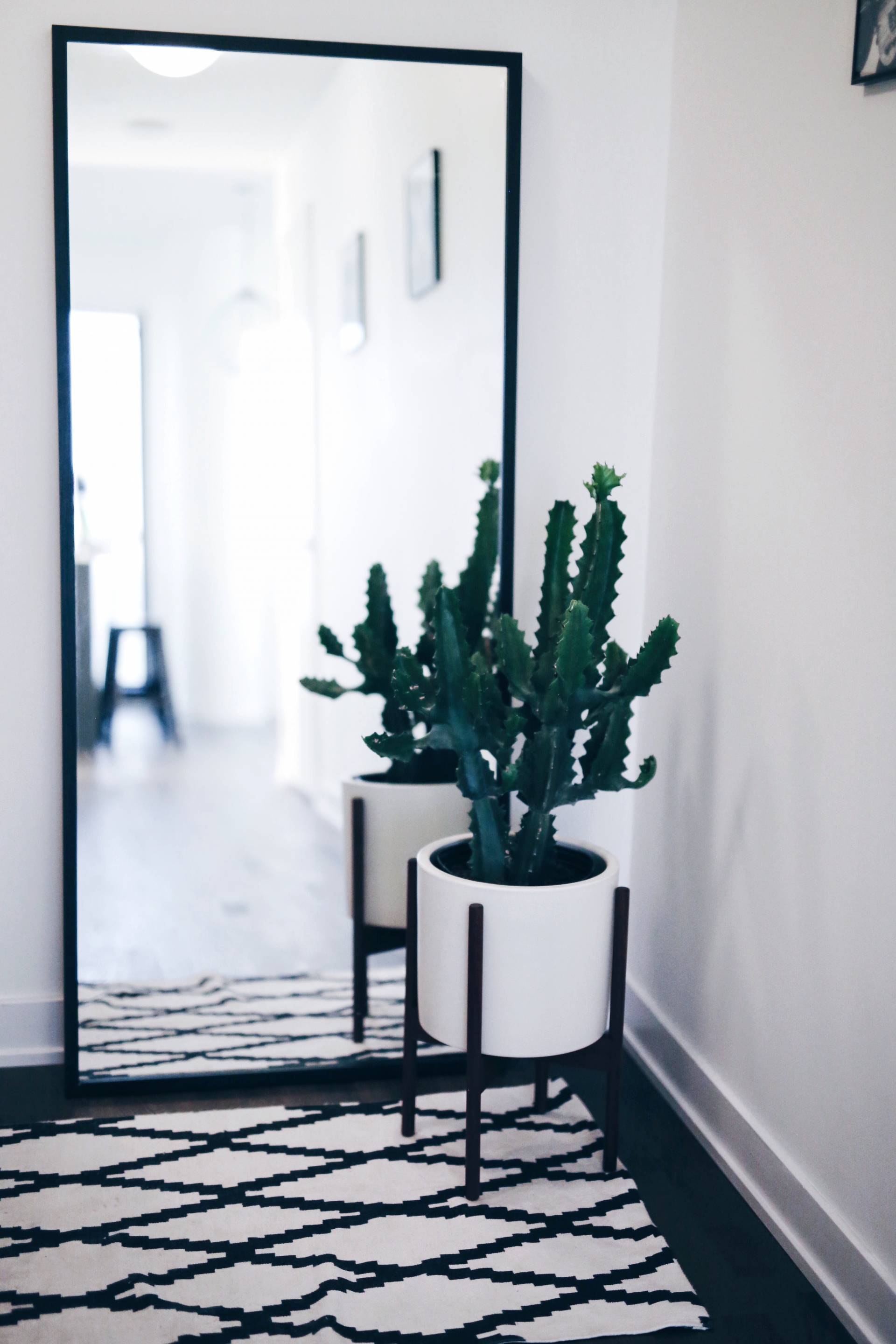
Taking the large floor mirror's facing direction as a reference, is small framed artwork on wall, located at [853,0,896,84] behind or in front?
in front

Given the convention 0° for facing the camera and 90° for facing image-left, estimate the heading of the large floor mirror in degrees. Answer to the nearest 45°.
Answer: approximately 0°

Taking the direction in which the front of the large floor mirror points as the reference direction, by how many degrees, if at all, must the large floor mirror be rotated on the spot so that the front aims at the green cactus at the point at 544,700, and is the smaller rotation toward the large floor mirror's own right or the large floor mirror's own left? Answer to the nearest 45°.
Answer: approximately 45° to the large floor mirror's own left

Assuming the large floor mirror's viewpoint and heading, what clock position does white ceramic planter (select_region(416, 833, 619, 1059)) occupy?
The white ceramic planter is roughly at 11 o'clock from the large floor mirror.
